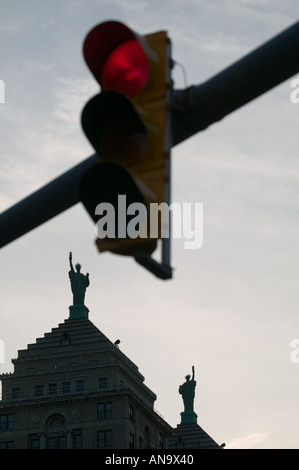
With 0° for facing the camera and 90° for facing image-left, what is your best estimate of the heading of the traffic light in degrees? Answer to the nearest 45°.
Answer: approximately 45°
